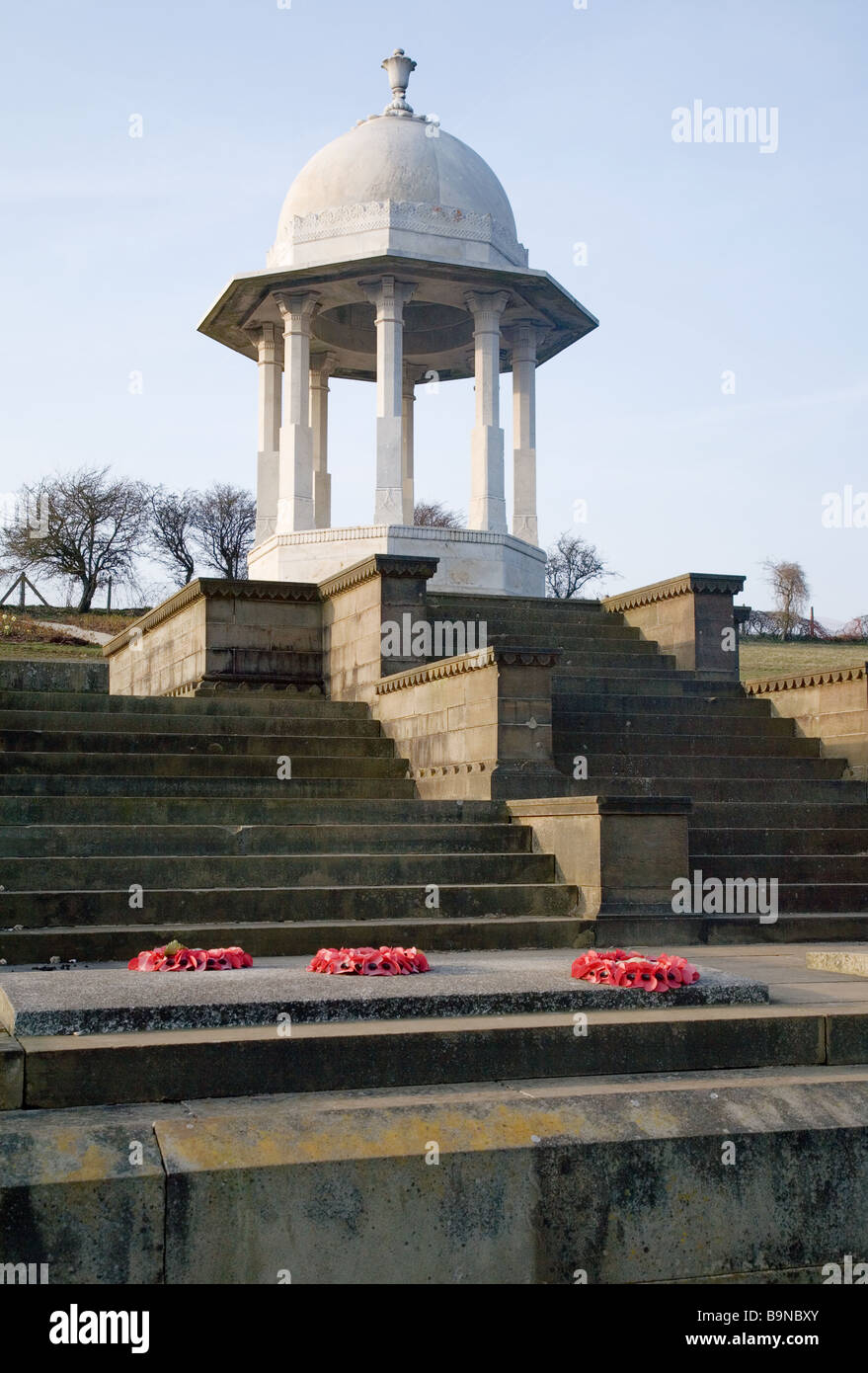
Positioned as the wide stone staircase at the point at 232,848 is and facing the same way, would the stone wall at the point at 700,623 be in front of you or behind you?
behind

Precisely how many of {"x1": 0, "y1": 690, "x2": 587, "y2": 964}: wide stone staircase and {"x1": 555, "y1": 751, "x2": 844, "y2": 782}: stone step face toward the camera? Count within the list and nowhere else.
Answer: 2

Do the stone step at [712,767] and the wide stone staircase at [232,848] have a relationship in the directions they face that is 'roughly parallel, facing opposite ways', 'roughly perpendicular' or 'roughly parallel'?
roughly parallel

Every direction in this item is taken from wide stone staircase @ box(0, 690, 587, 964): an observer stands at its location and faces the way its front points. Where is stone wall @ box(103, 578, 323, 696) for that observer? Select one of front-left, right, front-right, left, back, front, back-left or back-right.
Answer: back

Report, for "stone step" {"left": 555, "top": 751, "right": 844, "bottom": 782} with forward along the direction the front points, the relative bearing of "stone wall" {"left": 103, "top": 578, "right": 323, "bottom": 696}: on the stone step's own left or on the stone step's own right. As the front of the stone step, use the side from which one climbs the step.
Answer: on the stone step's own right

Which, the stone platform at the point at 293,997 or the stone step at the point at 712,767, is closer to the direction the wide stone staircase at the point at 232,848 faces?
the stone platform

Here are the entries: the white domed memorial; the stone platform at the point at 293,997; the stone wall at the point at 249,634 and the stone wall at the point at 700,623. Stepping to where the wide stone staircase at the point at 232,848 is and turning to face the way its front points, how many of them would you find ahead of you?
1

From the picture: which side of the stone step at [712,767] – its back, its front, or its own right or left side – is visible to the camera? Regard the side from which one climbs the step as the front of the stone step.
front

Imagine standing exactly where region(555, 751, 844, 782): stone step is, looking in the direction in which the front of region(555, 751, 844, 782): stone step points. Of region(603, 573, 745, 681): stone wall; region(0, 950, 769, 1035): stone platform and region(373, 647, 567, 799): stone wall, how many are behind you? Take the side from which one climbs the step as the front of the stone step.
1

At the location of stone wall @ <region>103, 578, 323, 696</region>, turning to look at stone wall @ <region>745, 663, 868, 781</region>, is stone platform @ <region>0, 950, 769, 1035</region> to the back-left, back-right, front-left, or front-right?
front-right

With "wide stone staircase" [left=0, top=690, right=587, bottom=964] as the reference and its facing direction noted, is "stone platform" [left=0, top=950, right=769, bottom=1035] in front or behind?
in front

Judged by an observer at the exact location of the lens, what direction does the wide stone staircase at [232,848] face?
facing the viewer

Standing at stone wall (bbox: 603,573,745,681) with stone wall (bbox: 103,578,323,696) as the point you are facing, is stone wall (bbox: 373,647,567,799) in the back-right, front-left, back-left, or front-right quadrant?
front-left

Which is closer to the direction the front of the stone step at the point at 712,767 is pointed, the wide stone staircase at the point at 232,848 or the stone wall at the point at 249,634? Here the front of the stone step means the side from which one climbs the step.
the wide stone staircase

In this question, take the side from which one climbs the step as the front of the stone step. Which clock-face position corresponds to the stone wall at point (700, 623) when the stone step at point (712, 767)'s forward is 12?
The stone wall is roughly at 6 o'clock from the stone step.
